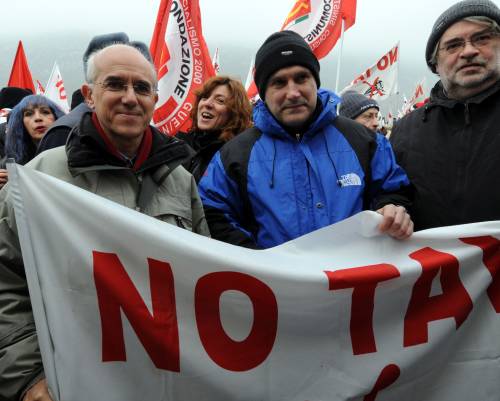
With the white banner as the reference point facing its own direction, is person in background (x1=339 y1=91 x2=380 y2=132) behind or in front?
behind

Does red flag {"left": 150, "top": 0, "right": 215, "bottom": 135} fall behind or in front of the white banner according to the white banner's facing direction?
behind

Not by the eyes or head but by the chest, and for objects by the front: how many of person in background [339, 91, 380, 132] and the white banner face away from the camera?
0

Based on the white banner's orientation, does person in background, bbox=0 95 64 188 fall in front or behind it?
behind

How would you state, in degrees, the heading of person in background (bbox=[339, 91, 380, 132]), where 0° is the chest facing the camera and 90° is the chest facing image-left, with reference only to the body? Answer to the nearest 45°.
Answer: approximately 315°

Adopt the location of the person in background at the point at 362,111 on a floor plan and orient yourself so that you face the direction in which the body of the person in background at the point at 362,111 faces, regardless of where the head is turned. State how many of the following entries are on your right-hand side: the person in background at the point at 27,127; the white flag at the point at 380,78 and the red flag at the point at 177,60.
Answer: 2

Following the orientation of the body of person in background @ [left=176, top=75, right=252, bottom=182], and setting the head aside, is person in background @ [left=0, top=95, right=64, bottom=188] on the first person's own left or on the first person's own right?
on the first person's own right

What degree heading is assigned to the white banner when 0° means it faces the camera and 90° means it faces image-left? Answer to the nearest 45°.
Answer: approximately 0°

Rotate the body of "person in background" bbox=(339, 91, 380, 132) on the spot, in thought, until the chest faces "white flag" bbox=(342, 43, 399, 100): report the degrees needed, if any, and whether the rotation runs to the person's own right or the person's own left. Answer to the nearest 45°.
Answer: approximately 135° to the person's own left

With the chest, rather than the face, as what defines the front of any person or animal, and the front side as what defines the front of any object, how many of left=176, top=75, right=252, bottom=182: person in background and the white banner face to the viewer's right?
0

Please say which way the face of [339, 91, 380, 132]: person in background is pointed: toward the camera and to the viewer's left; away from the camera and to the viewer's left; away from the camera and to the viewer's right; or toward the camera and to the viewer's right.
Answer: toward the camera and to the viewer's right
